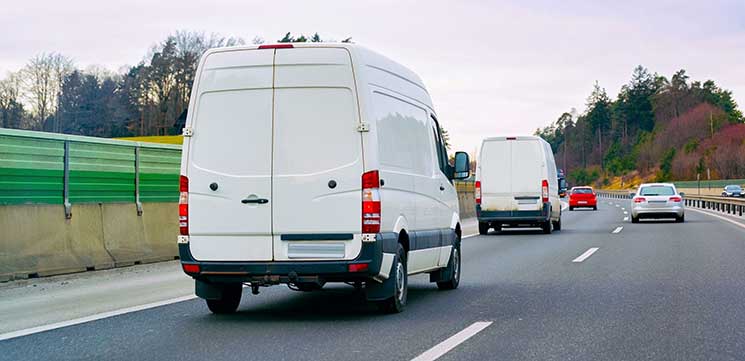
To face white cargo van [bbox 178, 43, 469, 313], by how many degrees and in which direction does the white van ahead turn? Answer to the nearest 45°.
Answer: approximately 180°

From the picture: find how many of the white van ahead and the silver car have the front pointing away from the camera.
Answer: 2

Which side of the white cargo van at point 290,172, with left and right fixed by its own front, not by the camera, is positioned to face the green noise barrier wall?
left

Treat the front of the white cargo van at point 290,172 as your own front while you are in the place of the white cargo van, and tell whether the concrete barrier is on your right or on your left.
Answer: on your left

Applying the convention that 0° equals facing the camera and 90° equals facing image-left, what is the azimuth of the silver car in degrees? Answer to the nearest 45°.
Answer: approximately 180°

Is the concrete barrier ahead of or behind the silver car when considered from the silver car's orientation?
behind

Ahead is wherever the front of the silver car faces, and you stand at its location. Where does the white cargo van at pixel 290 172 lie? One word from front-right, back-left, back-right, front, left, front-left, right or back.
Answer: back

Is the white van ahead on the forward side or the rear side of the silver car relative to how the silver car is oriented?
on the rear side

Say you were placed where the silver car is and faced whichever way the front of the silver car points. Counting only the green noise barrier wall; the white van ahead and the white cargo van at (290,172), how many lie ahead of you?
0

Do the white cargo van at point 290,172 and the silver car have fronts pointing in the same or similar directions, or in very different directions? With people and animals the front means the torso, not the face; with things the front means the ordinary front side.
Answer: same or similar directions

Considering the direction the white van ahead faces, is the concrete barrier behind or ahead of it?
behind

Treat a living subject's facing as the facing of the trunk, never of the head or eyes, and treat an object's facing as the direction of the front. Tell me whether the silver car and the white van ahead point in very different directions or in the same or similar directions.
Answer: same or similar directions

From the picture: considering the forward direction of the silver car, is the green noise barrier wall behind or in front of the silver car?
behind

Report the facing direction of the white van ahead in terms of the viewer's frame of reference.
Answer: facing away from the viewer

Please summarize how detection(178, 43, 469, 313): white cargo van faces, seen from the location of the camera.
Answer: facing away from the viewer and to the right of the viewer
